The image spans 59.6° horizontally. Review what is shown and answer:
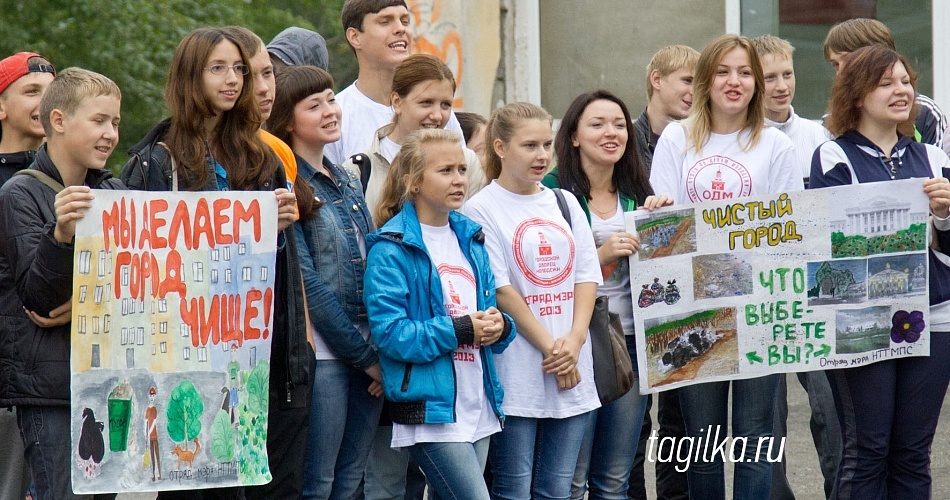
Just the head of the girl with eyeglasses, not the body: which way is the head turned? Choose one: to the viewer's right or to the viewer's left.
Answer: to the viewer's right

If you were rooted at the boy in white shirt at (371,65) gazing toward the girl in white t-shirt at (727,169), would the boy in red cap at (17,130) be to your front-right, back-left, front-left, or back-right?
back-right

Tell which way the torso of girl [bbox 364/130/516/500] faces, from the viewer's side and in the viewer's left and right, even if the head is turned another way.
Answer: facing the viewer and to the right of the viewer

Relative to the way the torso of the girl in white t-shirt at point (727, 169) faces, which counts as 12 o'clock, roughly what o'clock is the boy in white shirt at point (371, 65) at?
The boy in white shirt is roughly at 3 o'clock from the girl in white t-shirt.

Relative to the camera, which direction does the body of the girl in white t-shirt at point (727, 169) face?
toward the camera

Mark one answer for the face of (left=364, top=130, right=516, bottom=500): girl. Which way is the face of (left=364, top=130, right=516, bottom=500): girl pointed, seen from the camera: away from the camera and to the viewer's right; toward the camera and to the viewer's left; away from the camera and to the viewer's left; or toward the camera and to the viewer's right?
toward the camera and to the viewer's right

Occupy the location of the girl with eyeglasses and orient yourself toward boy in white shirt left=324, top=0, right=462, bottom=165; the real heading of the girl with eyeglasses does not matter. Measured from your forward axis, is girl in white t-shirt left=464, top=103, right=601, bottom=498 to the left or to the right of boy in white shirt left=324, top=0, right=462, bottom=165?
right

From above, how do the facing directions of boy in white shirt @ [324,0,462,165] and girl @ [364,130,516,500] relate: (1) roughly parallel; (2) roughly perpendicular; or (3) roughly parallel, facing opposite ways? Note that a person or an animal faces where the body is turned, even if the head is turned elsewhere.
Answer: roughly parallel

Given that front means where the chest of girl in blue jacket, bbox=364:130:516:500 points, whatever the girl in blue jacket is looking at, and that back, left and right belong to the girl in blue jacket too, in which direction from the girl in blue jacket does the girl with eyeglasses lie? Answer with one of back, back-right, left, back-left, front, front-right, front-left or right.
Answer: back-right

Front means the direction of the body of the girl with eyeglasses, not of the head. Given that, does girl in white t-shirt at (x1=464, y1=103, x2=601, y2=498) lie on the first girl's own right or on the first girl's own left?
on the first girl's own left

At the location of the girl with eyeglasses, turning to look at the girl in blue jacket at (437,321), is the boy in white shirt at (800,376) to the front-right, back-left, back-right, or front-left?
front-left

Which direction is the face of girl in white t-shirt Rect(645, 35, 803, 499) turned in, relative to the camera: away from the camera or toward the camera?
toward the camera

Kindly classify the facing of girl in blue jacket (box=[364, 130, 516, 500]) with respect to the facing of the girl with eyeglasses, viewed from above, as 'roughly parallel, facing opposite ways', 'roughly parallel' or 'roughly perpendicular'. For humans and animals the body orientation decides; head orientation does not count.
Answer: roughly parallel

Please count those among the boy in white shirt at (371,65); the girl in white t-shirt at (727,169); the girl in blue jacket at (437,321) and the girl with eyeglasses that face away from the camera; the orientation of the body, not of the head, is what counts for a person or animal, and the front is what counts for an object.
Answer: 0

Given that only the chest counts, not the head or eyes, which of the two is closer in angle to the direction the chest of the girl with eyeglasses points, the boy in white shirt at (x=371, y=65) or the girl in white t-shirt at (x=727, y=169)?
the girl in white t-shirt
